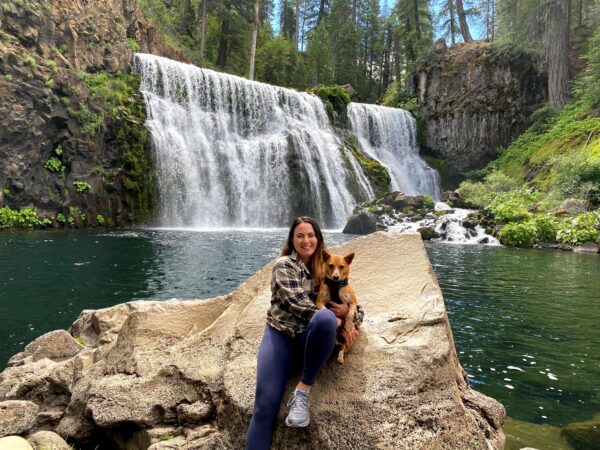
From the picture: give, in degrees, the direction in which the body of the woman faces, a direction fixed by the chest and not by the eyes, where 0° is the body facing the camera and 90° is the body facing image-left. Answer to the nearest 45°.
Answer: approximately 315°

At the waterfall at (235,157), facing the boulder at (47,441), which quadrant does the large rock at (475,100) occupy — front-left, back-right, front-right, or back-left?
back-left

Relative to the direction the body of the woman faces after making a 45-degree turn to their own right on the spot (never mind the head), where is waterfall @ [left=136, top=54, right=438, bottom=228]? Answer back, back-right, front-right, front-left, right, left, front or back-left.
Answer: back

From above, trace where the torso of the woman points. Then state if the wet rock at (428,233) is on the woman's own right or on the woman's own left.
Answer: on the woman's own left

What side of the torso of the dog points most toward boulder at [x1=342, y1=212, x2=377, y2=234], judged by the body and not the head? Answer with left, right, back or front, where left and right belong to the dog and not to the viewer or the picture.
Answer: back

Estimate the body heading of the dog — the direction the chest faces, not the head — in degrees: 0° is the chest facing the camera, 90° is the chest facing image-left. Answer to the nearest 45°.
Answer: approximately 0°

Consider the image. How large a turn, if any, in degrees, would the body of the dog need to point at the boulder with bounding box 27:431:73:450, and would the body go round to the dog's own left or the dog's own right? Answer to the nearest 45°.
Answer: approximately 90° to the dog's own right

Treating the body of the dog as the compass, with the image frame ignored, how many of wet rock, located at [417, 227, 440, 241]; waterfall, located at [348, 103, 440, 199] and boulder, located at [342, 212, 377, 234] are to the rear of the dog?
3
